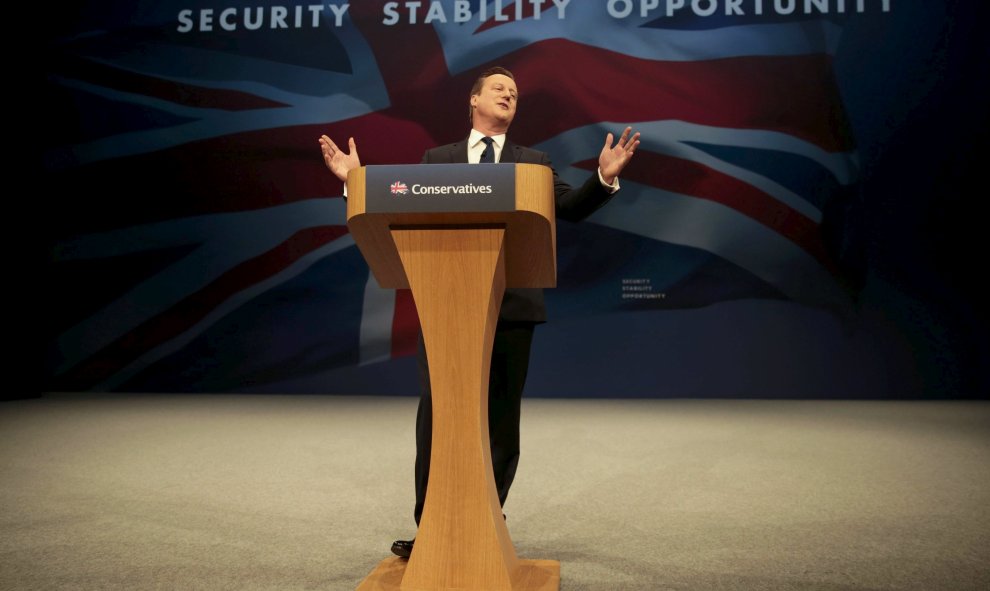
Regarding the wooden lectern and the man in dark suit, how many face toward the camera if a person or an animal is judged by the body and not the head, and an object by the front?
2

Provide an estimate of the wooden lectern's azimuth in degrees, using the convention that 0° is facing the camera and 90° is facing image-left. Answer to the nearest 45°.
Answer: approximately 0°

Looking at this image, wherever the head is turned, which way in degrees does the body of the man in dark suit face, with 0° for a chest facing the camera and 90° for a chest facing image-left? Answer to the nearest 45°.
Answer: approximately 0°
